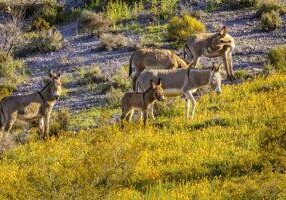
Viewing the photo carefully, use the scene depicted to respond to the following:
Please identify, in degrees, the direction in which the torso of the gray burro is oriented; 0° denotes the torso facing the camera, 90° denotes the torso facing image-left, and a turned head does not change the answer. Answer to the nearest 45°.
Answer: approximately 270°

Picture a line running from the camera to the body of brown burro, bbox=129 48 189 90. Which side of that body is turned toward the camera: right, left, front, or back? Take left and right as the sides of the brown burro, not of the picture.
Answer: right

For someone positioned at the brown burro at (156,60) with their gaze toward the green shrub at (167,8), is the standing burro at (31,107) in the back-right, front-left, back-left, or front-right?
back-left

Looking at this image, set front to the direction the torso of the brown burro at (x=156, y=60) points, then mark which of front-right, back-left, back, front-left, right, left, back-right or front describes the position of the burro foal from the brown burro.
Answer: right

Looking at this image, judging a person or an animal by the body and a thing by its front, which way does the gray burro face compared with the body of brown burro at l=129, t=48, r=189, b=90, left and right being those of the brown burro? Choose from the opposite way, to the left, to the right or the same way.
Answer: the same way

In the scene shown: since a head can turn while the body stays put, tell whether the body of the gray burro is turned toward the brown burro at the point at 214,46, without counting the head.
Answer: no

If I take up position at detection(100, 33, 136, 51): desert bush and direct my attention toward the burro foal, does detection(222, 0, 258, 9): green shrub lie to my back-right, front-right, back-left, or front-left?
back-left

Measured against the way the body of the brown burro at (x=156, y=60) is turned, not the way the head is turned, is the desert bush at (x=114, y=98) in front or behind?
behind

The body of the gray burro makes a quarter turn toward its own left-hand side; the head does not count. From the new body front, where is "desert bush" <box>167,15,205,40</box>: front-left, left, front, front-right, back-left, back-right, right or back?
front

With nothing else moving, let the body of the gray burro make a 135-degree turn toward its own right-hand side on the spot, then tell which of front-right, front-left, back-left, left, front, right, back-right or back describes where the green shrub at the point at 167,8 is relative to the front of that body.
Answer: back-right
